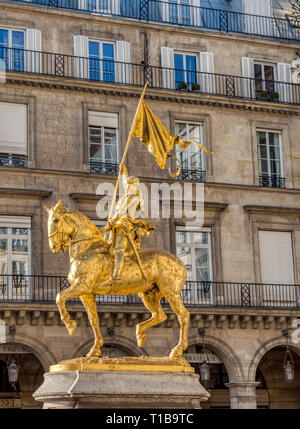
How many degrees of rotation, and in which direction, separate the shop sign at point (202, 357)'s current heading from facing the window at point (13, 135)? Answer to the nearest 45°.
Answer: approximately 45° to its right

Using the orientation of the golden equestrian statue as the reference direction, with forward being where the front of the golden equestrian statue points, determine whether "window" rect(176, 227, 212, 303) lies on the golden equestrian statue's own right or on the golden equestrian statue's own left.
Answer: on the golden equestrian statue's own right

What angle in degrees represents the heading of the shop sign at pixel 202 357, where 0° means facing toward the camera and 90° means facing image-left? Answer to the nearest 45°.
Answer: approximately 0°

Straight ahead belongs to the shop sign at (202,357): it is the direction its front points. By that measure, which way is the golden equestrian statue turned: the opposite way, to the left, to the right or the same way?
to the right

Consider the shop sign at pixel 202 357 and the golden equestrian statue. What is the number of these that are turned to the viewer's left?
1

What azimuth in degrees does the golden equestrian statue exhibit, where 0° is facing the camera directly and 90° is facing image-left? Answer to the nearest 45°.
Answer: approximately 90°

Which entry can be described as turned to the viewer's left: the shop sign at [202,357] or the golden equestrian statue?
the golden equestrian statue

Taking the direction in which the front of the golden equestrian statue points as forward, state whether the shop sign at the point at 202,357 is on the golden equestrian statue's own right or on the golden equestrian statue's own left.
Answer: on the golden equestrian statue's own right

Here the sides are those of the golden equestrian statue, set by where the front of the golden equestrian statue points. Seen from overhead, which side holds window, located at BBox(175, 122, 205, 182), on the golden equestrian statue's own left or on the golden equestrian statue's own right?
on the golden equestrian statue's own right
